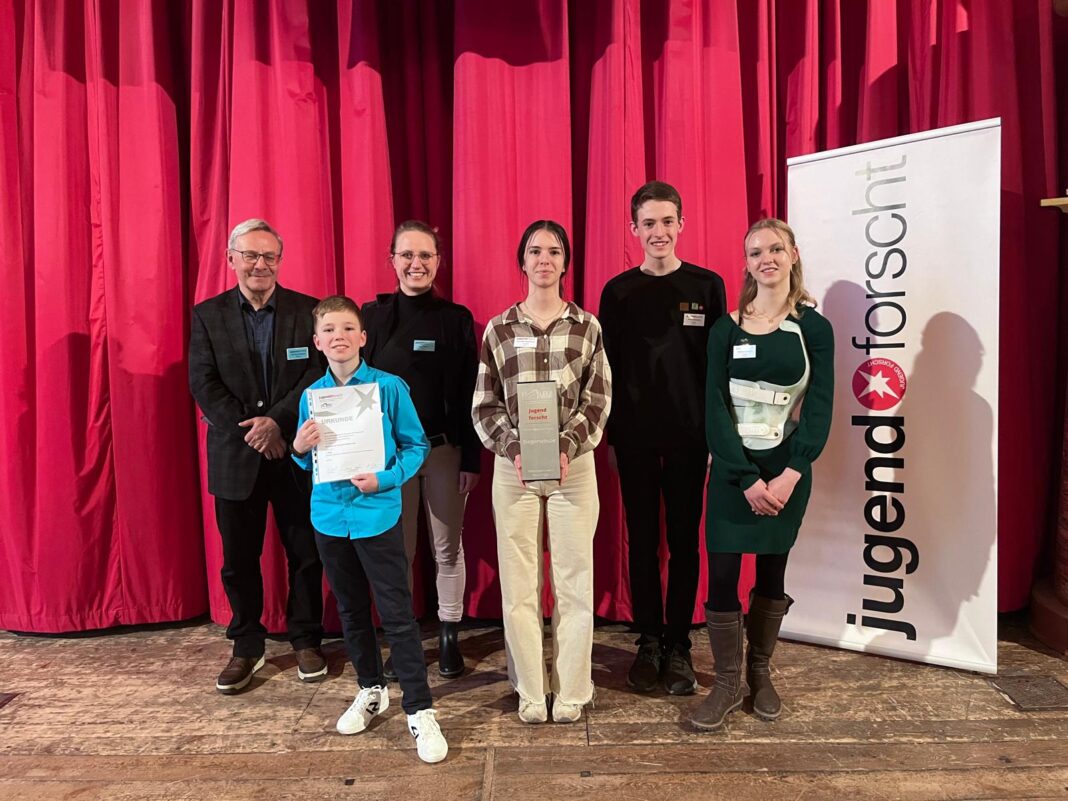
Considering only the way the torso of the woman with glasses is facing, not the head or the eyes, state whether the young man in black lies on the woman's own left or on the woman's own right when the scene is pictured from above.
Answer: on the woman's own left

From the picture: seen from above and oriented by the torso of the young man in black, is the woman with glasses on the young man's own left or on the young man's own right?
on the young man's own right

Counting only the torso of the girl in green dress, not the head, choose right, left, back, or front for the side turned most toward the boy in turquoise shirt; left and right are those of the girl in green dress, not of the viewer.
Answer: right

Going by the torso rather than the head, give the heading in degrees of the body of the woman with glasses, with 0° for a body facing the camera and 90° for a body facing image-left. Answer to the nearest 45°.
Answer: approximately 0°

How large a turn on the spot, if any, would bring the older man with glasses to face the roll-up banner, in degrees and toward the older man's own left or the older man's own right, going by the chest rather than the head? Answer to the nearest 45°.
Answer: approximately 90° to the older man's own left
